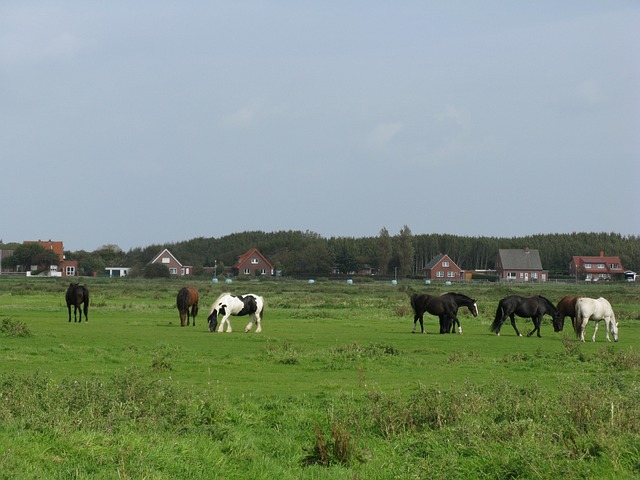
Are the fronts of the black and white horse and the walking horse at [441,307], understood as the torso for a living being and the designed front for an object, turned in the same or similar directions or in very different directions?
very different directions

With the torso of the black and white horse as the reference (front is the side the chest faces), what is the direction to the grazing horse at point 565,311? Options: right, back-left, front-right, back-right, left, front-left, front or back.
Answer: back

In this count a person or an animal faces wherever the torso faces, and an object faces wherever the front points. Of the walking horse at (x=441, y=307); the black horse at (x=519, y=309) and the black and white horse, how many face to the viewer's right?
2

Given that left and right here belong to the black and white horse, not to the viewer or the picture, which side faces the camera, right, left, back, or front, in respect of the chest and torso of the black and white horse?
left

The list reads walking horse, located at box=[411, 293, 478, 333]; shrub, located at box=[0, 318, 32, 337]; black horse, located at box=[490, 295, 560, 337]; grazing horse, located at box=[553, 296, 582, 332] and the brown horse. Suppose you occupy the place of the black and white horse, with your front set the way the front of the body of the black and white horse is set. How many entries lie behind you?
3

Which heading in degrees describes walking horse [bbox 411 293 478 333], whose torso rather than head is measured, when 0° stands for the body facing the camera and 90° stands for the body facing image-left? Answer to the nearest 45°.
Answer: approximately 270°

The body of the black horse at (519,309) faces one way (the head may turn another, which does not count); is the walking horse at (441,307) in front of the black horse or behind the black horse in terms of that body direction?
behind

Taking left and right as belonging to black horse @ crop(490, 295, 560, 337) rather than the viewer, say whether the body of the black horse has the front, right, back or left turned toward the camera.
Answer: right

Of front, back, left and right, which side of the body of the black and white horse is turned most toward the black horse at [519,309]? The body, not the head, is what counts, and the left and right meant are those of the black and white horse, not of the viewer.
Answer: back
